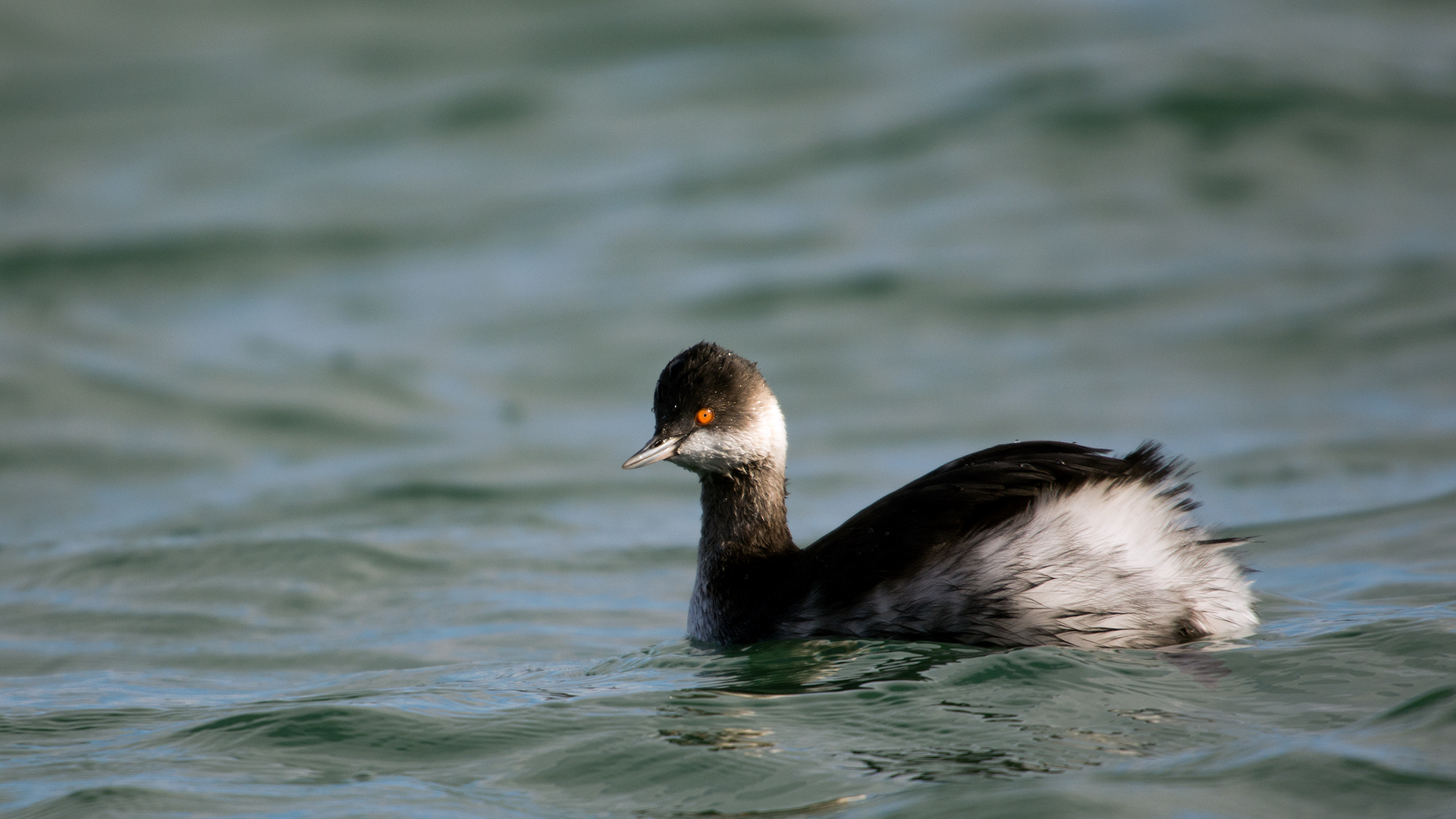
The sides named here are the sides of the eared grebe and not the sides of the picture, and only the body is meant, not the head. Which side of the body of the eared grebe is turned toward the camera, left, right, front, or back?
left
